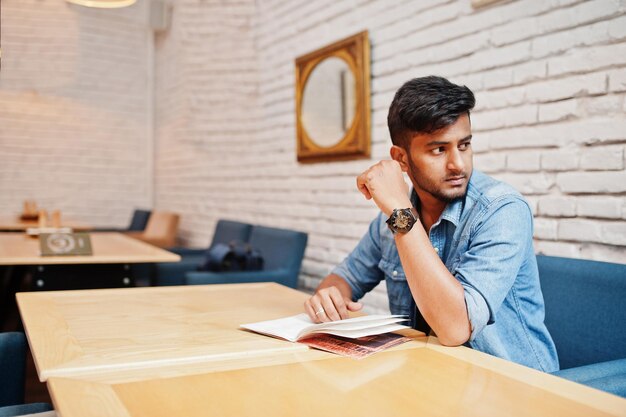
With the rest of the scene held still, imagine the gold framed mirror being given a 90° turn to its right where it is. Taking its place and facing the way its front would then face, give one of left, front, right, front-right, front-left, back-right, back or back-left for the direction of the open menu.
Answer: back-left

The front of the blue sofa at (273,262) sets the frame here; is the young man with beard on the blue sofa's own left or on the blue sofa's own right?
on the blue sofa's own left

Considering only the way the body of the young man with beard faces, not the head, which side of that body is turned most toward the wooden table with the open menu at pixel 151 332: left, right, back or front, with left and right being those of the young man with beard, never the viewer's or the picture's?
front

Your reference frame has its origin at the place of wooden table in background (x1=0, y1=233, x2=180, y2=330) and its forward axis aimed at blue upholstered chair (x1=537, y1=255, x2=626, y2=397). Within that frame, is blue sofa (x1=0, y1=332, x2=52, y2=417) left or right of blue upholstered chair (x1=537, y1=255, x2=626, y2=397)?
right

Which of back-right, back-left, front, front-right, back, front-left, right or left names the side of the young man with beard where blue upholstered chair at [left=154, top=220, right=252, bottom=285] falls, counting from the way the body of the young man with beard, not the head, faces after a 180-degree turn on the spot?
left

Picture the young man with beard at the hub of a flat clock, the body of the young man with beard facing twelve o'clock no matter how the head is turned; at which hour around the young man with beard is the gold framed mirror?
The gold framed mirror is roughly at 4 o'clock from the young man with beard.

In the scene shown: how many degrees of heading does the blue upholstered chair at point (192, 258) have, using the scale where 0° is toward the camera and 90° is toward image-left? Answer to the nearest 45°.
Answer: approximately 45°

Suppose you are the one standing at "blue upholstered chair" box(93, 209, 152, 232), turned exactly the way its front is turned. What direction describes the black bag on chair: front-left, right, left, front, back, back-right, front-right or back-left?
left

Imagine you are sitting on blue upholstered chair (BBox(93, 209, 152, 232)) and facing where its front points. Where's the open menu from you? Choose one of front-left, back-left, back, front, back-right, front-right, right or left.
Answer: left

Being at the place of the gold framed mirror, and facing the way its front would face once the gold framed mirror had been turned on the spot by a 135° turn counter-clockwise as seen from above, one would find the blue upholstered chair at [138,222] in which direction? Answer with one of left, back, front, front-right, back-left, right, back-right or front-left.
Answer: back-left
